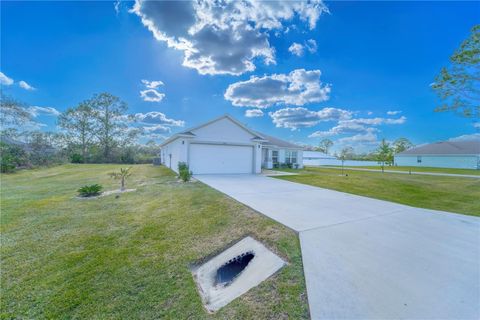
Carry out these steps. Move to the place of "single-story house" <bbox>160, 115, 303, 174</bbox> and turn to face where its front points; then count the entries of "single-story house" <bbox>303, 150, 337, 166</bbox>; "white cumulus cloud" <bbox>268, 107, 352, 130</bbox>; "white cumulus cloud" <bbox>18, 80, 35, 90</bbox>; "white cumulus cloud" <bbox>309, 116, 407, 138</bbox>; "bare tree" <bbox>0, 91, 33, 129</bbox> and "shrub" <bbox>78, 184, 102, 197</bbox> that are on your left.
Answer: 3

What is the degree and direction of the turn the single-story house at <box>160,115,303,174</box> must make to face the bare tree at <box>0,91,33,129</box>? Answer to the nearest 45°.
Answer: approximately 135° to its right

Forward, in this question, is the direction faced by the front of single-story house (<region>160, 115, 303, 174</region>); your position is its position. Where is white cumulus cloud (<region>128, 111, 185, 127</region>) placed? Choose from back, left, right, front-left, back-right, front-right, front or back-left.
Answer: back

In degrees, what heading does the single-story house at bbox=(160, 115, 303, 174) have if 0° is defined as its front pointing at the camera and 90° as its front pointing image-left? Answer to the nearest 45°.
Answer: approximately 315°

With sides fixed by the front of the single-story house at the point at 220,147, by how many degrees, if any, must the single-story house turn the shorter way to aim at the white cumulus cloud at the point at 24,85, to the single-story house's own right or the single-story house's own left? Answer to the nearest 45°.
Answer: approximately 135° to the single-story house's own right

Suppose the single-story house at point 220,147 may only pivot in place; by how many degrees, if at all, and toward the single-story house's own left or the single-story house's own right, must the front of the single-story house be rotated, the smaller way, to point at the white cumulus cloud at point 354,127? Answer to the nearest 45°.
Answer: approximately 90° to the single-story house's own left

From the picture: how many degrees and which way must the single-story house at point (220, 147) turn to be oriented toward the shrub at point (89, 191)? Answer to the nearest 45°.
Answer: approximately 90° to its right

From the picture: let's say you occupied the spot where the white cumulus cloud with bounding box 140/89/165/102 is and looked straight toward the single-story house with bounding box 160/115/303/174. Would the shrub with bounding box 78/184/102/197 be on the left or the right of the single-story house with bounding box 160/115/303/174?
right

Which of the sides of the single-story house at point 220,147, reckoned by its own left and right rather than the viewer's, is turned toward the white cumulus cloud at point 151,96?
back

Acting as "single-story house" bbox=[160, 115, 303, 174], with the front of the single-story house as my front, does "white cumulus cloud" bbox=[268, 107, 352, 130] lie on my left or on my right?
on my left

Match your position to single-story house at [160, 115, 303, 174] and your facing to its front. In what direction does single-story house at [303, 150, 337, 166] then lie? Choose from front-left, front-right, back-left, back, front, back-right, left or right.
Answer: left
